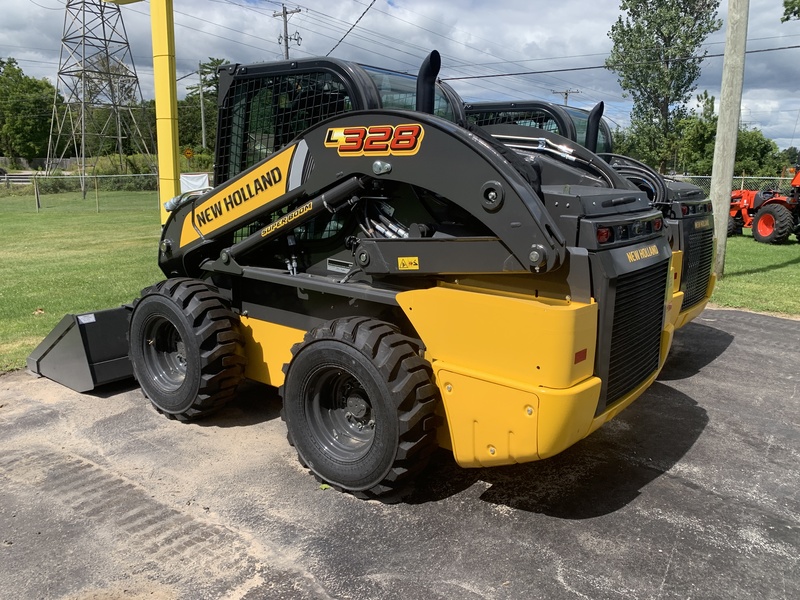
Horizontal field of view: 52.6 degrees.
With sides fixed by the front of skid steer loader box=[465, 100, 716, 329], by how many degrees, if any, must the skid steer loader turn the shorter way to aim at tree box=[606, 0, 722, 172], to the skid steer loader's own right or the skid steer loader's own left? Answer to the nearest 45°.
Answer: approximately 45° to the skid steer loader's own right

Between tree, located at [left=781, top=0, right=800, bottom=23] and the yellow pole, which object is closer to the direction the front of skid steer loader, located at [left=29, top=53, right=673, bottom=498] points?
the yellow pole

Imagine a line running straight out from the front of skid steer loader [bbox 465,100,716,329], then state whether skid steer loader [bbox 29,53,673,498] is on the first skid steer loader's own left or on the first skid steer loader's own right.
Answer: on the first skid steer loader's own left

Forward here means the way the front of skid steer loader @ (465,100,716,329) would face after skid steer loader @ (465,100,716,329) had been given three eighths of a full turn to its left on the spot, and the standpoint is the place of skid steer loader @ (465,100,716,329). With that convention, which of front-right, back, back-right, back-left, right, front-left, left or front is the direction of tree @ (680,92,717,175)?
back

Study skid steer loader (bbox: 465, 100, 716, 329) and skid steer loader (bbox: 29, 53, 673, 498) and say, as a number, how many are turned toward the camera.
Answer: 0

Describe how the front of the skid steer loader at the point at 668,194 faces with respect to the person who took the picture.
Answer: facing away from the viewer and to the left of the viewer

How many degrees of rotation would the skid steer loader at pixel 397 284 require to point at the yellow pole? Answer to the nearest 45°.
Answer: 0° — it already faces it

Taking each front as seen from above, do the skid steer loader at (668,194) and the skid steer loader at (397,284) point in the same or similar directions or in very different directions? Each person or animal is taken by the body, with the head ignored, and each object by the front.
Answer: same or similar directions

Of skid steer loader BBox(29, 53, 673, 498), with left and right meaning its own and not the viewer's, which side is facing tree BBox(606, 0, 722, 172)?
right

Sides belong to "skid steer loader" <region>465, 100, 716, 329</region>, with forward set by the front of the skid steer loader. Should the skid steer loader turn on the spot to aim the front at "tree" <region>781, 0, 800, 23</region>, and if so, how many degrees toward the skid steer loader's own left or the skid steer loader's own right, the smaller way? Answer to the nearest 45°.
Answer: approximately 45° to the skid steer loader's own right

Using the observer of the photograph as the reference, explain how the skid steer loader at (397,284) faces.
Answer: facing away from the viewer and to the left of the viewer

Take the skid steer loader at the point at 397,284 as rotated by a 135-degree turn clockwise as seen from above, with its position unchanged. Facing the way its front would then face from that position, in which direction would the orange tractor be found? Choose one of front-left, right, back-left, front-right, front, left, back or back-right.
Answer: front-left
